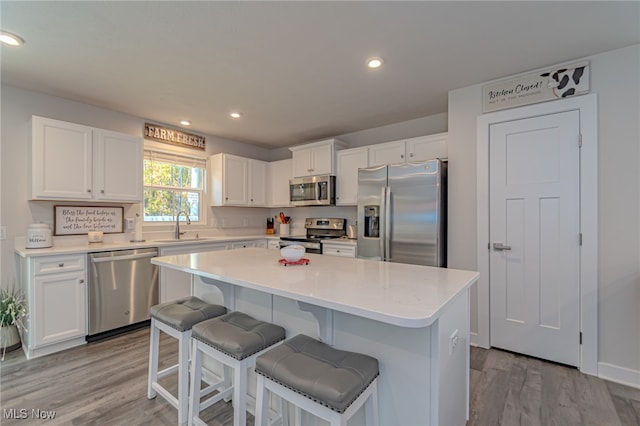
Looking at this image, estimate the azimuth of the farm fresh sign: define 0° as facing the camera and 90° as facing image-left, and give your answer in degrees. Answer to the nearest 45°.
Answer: approximately 315°

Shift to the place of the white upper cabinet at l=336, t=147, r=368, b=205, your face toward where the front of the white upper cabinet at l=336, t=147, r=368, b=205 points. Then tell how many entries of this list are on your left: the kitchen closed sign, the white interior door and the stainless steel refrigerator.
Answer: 3

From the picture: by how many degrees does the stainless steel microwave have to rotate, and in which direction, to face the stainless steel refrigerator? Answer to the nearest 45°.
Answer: approximately 90° to its left
